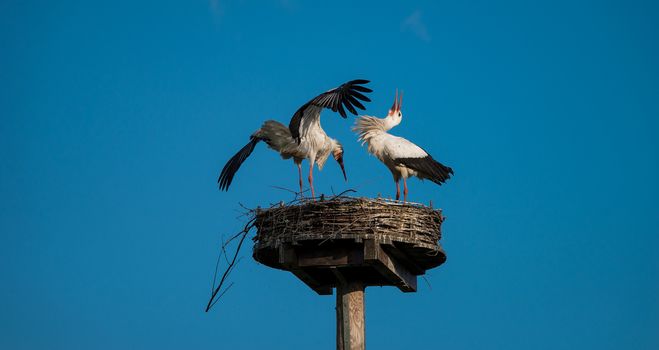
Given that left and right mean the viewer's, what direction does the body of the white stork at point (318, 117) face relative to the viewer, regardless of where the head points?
facing to the right of the viewer

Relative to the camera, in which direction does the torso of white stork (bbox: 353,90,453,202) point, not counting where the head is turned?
to the viewer's left

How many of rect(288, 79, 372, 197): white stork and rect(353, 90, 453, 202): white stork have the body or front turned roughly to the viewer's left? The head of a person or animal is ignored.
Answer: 1

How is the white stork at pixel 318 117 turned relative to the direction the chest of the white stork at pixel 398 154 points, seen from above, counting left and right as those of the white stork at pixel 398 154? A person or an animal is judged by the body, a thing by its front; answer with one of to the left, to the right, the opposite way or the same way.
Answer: the opposite way

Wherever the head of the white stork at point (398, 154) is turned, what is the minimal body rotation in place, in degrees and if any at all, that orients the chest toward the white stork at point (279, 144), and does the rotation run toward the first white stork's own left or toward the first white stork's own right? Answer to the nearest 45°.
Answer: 0° — it already faces it

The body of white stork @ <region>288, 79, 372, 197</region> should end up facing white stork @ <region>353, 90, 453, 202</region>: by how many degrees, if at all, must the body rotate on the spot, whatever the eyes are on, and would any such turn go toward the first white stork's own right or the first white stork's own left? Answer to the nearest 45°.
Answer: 0° — it already faces it
